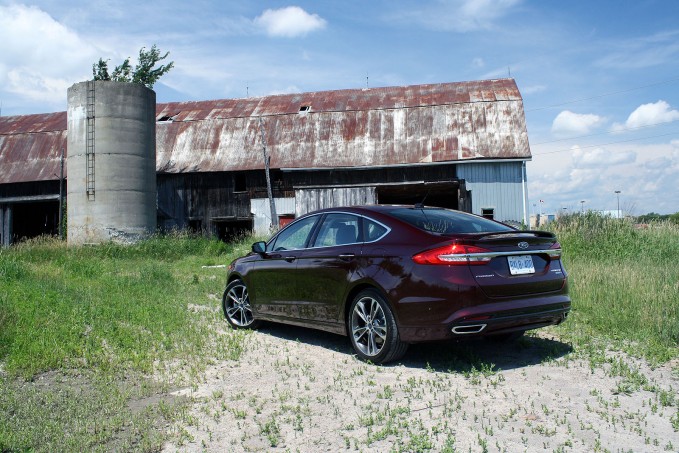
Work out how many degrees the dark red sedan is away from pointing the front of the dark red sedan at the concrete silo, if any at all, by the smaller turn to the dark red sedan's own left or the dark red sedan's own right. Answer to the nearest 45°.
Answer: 0° — it already faces it

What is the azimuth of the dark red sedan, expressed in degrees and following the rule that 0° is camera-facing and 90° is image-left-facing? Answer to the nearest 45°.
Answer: approximately 135°

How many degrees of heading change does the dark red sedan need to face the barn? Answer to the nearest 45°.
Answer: approximately 45° to its right
